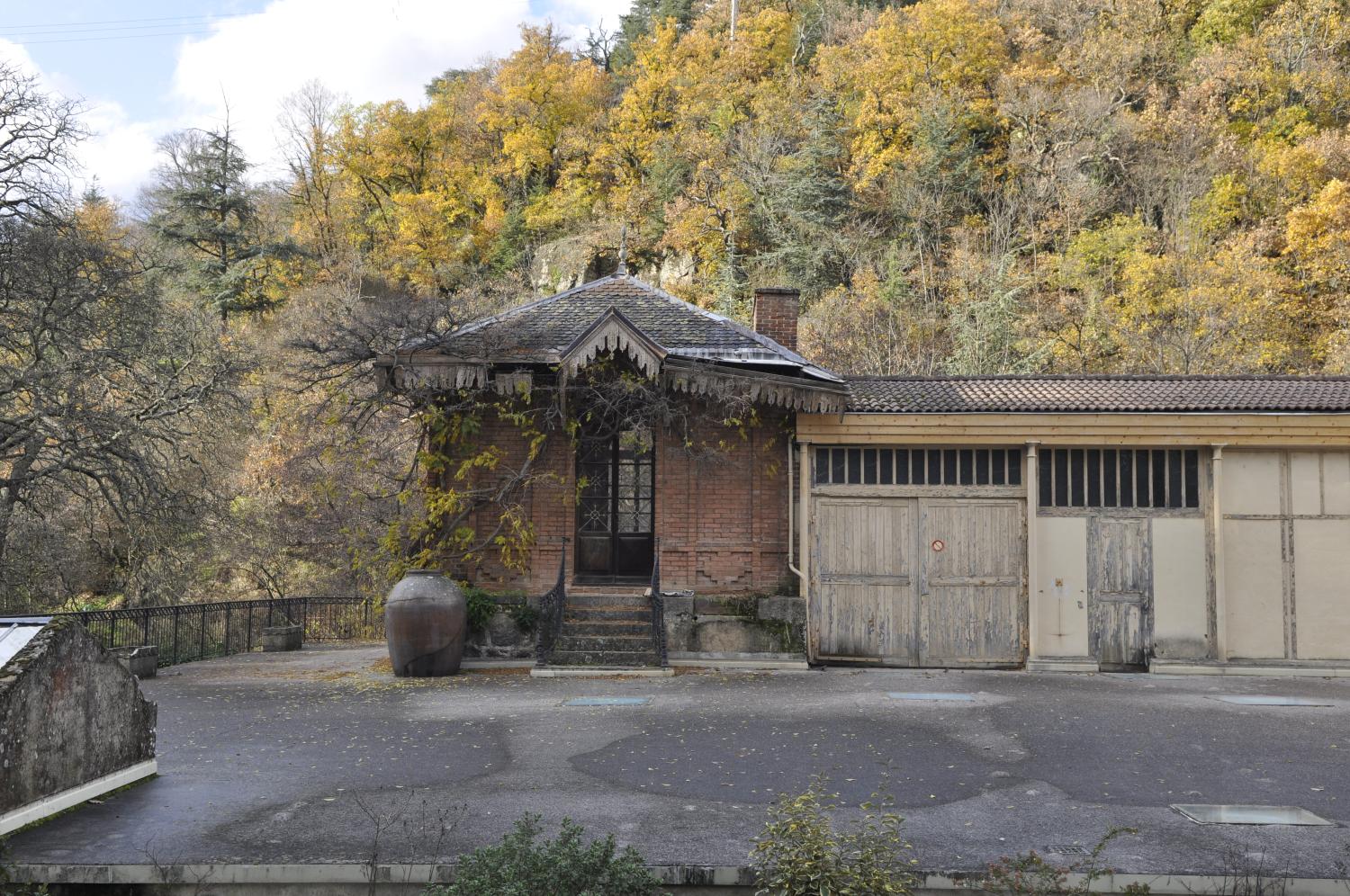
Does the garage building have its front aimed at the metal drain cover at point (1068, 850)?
yes

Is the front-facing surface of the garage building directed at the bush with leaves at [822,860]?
yes

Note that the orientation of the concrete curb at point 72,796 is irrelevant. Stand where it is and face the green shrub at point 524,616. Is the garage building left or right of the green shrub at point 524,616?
right

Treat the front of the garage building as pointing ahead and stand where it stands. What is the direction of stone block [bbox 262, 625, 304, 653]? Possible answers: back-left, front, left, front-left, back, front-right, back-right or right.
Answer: right

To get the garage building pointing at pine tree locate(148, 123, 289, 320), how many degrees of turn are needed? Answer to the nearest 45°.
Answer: approximately 135° to its right

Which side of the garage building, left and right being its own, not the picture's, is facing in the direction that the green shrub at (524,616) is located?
right

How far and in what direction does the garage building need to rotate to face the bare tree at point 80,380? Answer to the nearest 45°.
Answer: approximately 90° to its right

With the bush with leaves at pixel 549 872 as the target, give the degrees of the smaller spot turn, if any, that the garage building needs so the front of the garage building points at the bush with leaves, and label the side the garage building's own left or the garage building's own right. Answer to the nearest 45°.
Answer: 0° — it already faces it

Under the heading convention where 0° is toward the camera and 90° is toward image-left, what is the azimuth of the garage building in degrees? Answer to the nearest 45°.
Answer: approximately 0°

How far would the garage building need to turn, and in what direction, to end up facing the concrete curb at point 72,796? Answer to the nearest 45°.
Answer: approximately 45° to its right

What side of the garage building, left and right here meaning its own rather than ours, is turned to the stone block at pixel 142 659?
right

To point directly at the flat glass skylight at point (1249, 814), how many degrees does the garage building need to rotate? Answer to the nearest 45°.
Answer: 0° — it already faces it

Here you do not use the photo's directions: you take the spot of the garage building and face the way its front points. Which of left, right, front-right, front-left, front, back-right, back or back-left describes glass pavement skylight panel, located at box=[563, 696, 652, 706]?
front-right

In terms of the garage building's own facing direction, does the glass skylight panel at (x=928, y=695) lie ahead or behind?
ahead
